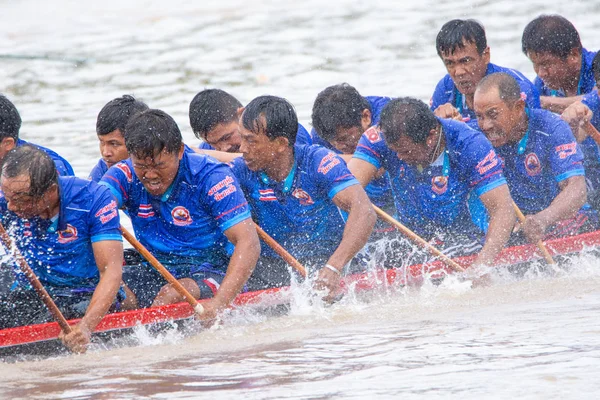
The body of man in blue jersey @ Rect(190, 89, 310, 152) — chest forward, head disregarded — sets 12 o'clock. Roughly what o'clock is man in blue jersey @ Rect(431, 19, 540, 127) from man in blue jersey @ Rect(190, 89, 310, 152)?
man in blue jersey @ Rect(431, 19, 540, 127) is roughly at 7 o'clock from man in blue jersey @ Rect(190, 89, 310, 152).

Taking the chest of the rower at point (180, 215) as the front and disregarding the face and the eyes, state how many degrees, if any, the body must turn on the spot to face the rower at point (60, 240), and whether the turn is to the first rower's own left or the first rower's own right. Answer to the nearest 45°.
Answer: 0° — they already face them

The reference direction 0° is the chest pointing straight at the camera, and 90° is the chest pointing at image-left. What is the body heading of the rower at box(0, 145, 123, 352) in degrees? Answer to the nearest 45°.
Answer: approximately 45°

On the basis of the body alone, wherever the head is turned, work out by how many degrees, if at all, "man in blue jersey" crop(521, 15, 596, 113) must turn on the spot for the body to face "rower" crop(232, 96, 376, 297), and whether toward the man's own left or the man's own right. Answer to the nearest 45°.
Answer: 0° — they already face them

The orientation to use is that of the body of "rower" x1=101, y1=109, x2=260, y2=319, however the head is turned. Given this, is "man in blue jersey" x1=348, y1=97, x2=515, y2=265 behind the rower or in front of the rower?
behind

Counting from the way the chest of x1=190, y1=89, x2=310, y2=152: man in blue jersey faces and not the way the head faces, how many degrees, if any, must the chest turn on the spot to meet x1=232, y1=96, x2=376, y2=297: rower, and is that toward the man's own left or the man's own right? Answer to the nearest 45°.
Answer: approximately 90° to the man's own left

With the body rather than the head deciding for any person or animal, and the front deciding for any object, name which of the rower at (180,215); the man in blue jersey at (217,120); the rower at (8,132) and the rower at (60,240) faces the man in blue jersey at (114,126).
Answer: the man in blue jersey at (217,120)

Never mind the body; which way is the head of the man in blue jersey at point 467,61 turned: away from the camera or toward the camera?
toward the camera

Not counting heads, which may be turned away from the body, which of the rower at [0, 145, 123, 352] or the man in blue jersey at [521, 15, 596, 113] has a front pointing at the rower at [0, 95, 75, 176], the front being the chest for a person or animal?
the man in blue jersey

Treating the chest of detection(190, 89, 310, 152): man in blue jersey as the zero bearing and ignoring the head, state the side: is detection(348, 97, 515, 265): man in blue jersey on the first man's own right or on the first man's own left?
on the first man's own left

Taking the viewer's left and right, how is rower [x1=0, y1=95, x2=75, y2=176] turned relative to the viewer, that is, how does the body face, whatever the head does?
facing the viewer and to the left of the viewer

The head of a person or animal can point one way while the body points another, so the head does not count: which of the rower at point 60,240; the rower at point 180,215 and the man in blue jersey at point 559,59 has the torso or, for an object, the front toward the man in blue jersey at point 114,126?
the man in blue jersey at point 559,59

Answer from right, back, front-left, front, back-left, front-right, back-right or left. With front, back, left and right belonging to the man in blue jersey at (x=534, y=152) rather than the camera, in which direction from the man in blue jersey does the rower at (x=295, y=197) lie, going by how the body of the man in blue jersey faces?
front

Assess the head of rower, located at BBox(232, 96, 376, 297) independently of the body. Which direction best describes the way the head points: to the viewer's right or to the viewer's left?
to the viewer's left

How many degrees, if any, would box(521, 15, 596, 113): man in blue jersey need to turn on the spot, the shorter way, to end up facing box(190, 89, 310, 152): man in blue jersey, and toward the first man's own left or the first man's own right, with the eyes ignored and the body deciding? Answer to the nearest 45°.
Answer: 0° — they already face them

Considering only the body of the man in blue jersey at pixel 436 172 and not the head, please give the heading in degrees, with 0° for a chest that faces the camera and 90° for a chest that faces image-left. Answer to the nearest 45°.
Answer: approximately 45°

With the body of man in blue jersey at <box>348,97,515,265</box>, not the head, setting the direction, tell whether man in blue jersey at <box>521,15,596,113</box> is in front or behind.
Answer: behind

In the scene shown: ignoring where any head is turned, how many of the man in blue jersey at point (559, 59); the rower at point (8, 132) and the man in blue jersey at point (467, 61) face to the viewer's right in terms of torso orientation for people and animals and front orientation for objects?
0

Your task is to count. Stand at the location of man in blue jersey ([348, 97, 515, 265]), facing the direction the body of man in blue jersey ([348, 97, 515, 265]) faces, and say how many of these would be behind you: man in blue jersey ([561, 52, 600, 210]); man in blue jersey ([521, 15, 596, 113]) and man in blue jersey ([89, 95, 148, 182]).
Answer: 2

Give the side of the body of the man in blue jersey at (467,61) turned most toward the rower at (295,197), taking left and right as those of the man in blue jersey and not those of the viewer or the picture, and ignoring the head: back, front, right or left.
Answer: front
